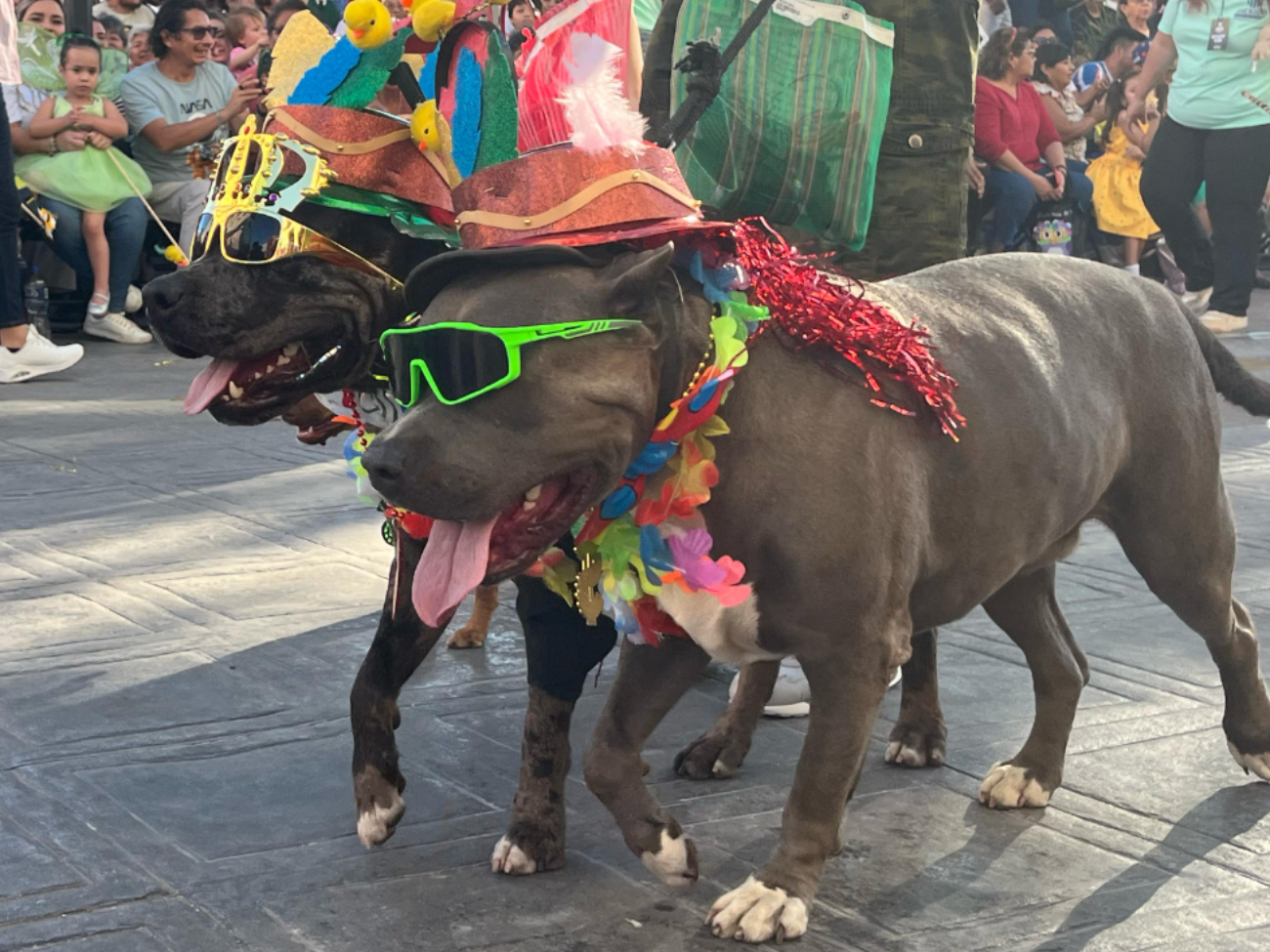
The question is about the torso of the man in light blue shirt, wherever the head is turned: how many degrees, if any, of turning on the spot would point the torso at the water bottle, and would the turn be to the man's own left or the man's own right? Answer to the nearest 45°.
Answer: approximately 90° to the man's own right

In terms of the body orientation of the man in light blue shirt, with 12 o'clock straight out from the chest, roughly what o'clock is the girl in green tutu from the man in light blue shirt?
The girl in green tutu is roughly at 3 o'clock from the man in light blue shirt.

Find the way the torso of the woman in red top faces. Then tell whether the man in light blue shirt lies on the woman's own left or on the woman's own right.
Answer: on the woman's own right

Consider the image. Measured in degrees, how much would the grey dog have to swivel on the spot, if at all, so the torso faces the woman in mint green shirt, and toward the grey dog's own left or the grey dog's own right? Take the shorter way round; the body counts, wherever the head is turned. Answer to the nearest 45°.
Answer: approximately 135° to the grey dog's own right

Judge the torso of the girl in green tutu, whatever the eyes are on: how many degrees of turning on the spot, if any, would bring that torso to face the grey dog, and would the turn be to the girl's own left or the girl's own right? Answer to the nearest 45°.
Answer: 0° — they already face it

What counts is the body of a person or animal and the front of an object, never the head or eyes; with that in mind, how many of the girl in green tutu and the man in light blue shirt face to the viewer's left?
0

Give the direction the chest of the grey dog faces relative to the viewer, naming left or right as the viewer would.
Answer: facing the viewer and to the left of the viewer

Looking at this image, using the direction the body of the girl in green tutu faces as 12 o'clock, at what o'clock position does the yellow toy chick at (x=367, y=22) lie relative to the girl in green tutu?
The yellow toy chick is roughly at 12 o'clock from the girl in green tutu.

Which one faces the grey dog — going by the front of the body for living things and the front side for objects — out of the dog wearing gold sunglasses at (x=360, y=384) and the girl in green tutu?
the girl in green tutu

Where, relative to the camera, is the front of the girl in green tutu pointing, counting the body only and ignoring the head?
toward the camera

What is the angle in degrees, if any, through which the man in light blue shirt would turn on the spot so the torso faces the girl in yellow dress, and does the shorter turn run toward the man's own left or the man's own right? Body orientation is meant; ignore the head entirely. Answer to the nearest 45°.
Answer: approximately 45° to the man's own left

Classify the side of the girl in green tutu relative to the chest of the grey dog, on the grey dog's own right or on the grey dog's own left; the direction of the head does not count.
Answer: on the grey dog's own right

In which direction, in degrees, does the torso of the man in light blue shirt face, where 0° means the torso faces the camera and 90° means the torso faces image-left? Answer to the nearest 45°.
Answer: approximately 315°
